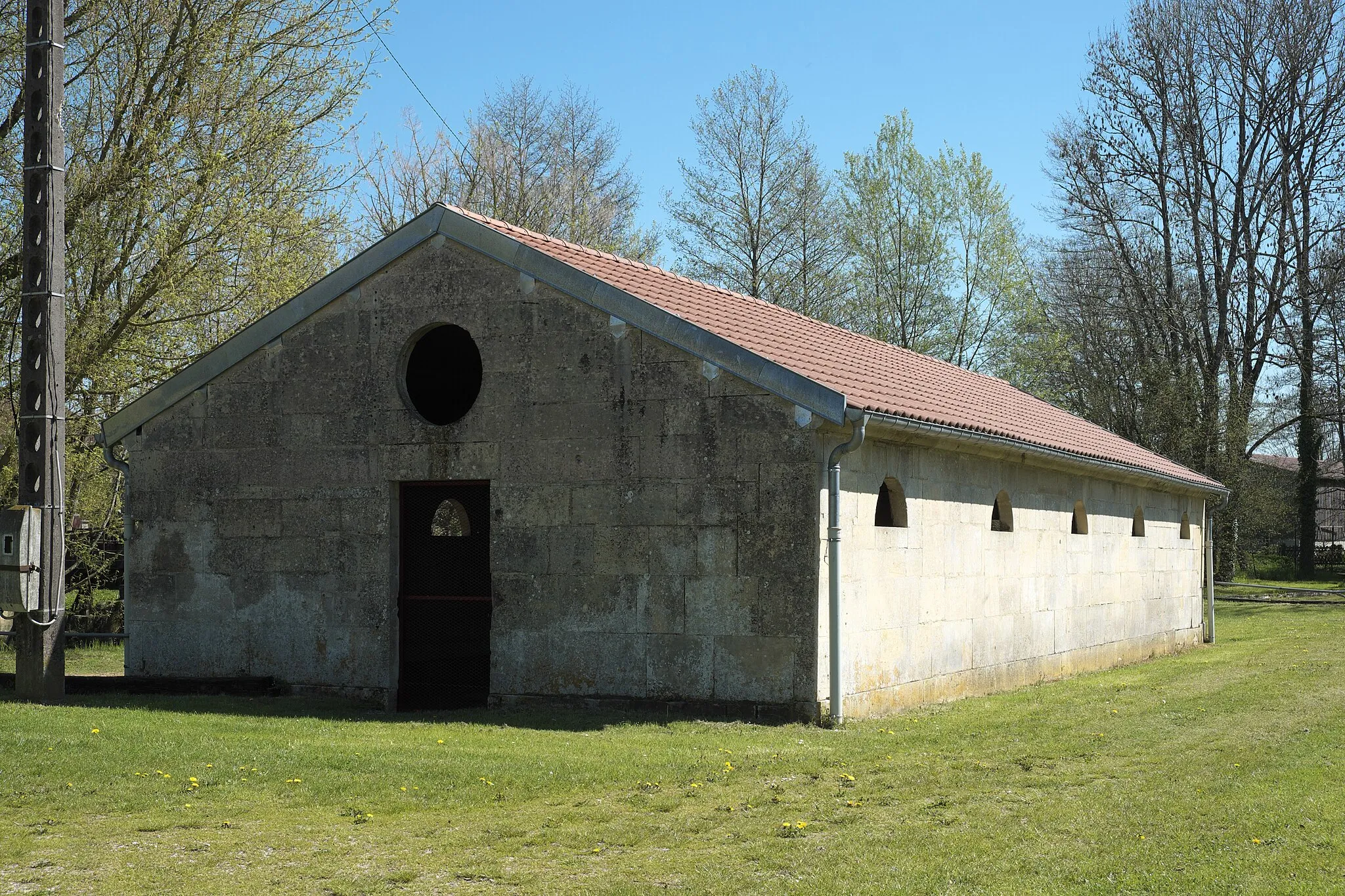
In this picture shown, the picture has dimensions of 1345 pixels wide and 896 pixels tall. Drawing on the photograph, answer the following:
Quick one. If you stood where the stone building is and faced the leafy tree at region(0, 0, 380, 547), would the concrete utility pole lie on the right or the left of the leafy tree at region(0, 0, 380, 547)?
left

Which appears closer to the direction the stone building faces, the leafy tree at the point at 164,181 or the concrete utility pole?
the concrete utility pole

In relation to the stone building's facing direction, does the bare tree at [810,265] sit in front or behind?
behind

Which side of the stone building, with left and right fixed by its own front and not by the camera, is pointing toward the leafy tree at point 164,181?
right

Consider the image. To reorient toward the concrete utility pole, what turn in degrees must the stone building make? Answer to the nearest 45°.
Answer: approximately 45° to its right

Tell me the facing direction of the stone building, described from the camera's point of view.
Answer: facing the viewer and to the left of the viewer
